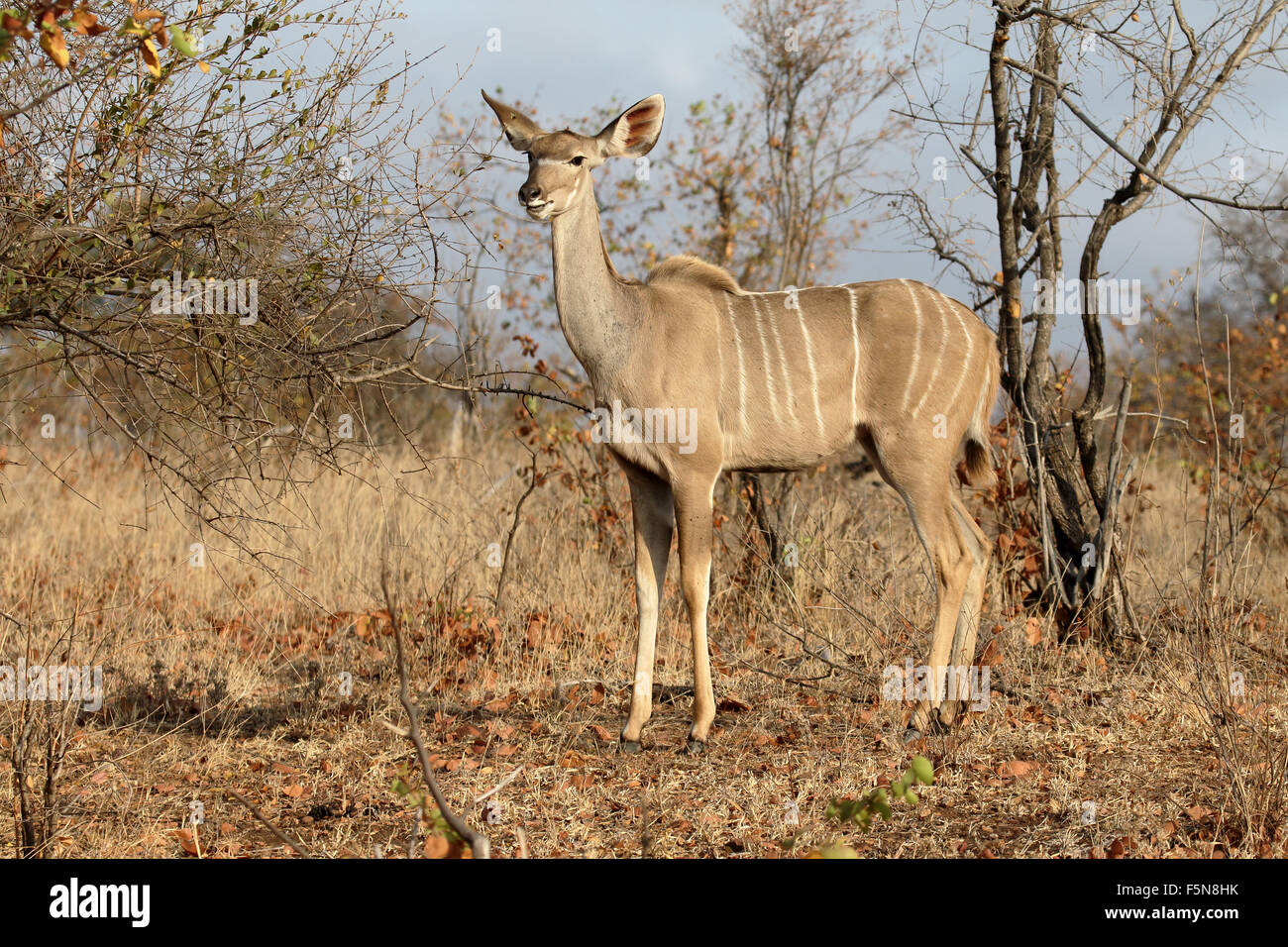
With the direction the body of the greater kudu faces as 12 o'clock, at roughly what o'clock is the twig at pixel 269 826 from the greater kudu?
The twig is roughly at 11 o'clock from the greater kudu.

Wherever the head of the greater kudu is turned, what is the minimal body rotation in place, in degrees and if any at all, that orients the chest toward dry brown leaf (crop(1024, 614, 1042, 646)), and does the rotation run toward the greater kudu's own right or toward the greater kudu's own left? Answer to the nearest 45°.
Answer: approximately 180°

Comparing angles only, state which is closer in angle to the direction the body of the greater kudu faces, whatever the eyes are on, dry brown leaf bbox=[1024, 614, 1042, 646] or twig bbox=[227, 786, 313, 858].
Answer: the twig

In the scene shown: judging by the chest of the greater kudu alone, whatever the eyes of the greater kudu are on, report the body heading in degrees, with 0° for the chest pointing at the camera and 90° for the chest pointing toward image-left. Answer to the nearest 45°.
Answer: approximately 45°
